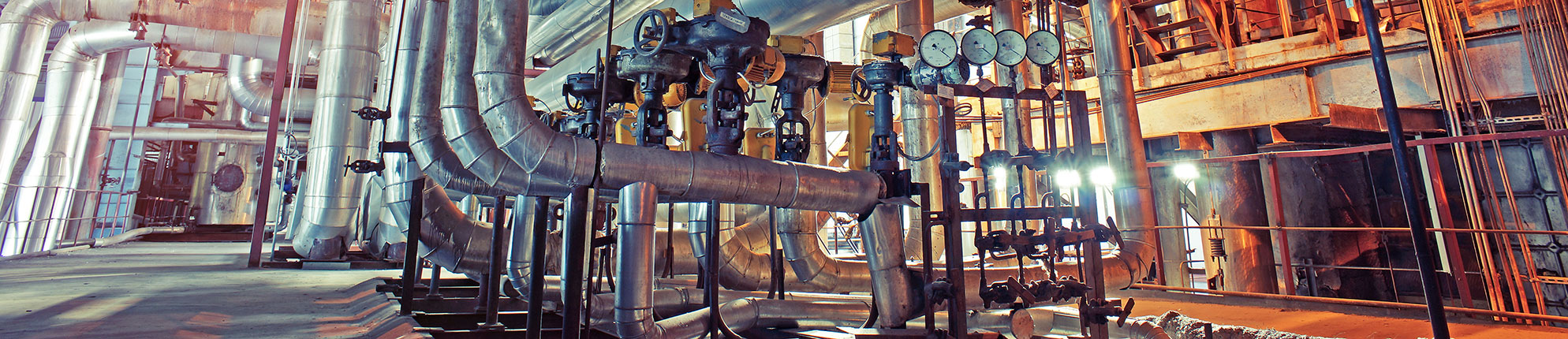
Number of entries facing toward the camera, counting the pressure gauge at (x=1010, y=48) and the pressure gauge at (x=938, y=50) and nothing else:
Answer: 2

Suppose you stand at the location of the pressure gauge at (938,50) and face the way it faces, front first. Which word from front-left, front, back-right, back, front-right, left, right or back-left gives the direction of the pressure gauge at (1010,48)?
back-left

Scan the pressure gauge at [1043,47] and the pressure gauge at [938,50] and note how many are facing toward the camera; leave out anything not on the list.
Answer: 2

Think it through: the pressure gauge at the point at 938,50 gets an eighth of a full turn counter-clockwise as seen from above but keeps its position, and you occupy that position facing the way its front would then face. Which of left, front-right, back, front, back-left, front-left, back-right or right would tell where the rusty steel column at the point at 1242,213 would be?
left

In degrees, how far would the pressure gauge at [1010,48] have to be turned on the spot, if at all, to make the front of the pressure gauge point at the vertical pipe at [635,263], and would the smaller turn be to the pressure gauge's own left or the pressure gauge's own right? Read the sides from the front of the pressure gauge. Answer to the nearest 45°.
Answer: approximately 45° to the pressure gauge's own right
